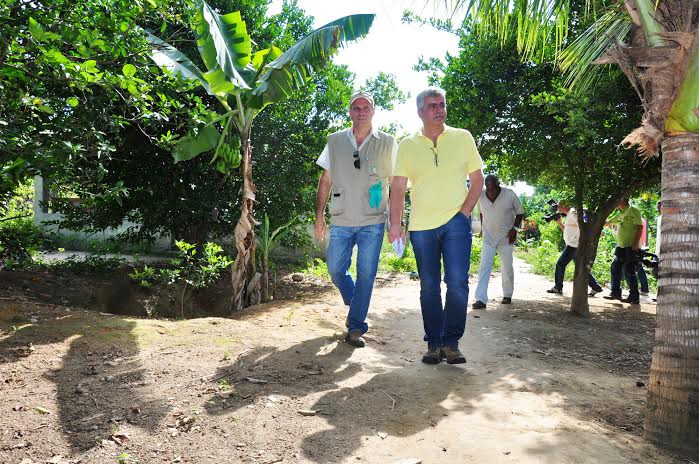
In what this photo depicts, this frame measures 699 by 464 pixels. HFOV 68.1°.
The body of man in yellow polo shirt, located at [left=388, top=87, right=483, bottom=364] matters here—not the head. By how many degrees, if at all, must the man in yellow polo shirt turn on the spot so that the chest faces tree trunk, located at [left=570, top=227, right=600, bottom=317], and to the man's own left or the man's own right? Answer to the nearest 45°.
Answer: approximately 135° to the man's own left

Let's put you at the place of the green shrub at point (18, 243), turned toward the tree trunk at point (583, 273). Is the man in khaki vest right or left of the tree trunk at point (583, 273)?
right

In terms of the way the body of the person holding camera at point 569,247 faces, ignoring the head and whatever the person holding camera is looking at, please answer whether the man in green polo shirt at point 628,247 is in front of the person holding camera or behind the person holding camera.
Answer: behind

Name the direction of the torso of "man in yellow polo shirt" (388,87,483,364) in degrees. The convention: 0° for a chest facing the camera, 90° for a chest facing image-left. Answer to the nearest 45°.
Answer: approximately 0°

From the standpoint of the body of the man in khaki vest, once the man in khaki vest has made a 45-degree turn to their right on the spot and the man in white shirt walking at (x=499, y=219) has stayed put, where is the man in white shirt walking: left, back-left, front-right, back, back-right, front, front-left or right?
back

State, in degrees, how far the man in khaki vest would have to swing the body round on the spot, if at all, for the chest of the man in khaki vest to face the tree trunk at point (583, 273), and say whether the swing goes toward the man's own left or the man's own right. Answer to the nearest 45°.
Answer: approximately 135° to the man's own left

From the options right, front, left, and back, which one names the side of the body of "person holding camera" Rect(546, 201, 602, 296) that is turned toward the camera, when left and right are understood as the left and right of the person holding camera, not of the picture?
left

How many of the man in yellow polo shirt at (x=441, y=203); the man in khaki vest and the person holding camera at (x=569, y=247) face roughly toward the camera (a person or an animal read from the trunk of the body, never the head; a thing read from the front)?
2

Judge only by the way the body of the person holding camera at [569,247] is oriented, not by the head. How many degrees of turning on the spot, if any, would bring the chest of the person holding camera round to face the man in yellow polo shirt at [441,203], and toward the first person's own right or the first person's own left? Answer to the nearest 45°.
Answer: approximately 90° to the first person's own left

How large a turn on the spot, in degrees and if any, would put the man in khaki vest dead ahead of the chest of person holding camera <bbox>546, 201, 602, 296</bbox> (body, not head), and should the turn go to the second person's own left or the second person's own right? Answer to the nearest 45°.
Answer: approximately 90° to the second person's own left

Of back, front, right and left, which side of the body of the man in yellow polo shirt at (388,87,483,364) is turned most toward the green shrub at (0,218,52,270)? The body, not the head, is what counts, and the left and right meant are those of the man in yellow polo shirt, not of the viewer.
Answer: right
